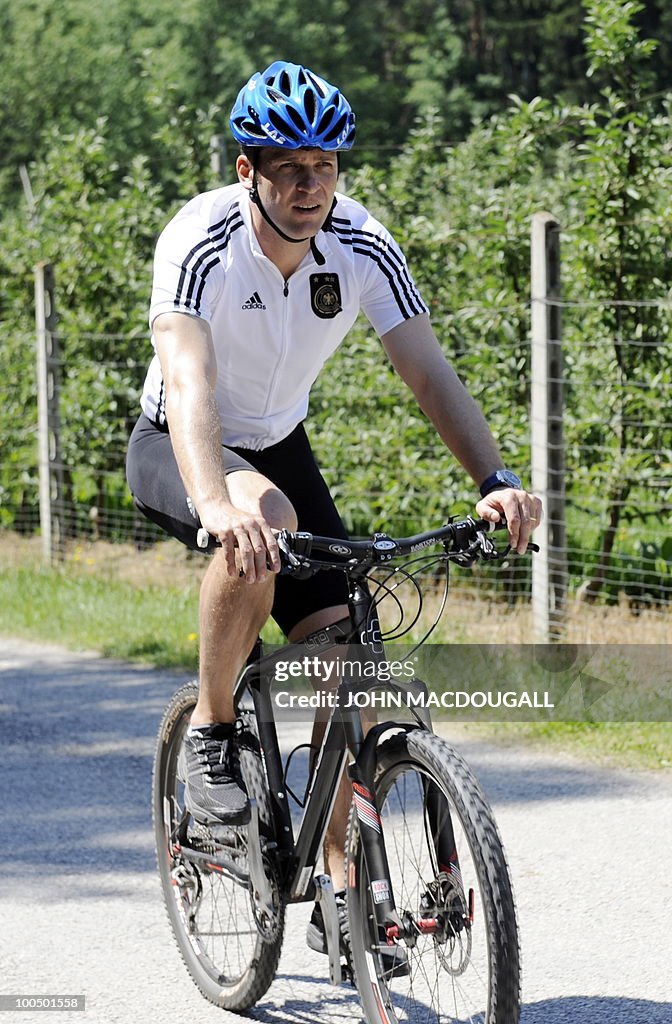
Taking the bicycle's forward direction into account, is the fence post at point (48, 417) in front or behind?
behind

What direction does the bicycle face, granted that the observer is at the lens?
facing the viewer and to the right of the viewer

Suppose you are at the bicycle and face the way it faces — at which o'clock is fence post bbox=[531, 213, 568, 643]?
The fence post is roughly at 8 o'clock from the bicycle.

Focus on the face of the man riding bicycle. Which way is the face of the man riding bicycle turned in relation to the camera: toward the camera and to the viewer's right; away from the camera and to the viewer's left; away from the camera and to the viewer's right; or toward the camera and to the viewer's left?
toward the camera and to the viewer's right

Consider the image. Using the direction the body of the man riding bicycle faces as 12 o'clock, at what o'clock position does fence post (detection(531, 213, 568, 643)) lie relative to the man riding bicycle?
The fence post is roughly at 8 o'clock from the man riding bicycle.

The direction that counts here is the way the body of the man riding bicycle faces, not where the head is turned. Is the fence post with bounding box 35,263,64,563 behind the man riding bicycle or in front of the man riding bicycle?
behind
